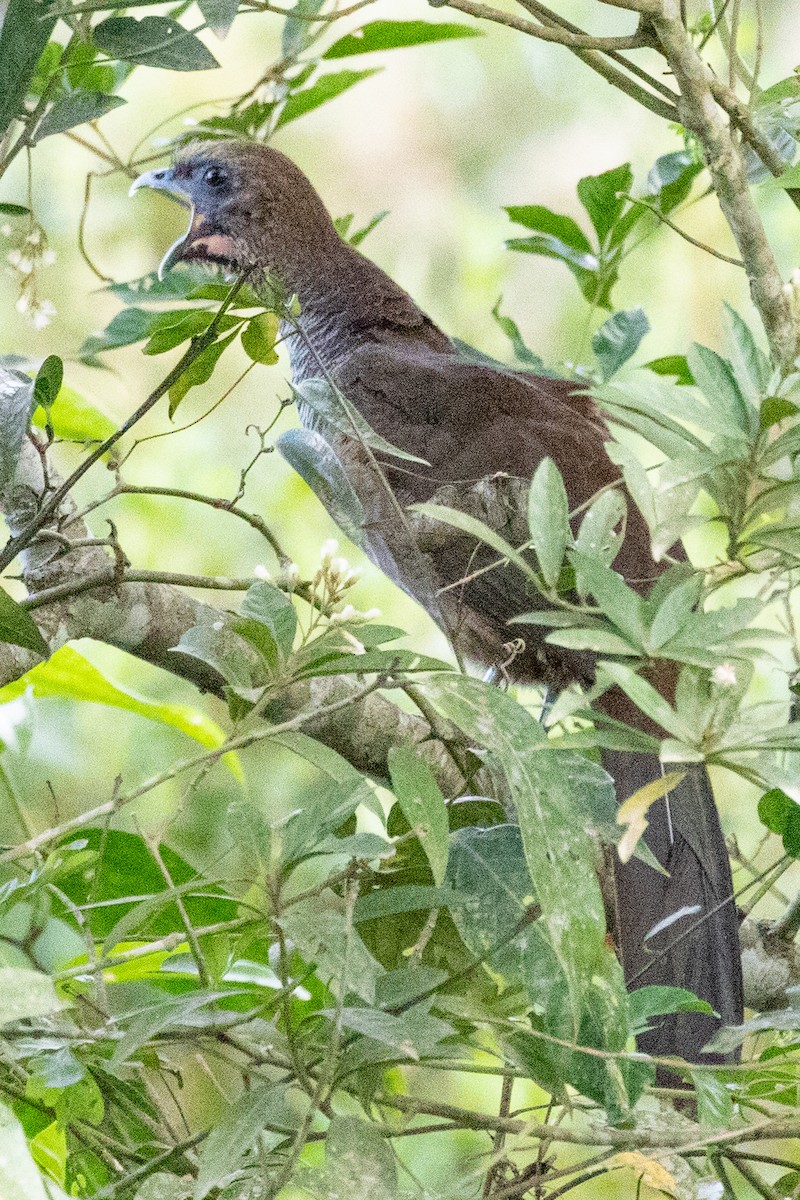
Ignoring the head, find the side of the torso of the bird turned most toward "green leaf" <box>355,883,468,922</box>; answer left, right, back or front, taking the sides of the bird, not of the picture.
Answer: left

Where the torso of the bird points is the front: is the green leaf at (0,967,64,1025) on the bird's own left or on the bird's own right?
on the bird's own left

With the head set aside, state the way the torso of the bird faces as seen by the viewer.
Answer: to the viewer's left
